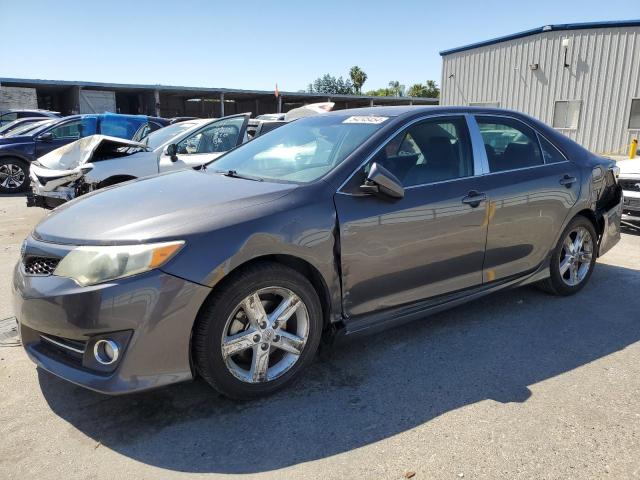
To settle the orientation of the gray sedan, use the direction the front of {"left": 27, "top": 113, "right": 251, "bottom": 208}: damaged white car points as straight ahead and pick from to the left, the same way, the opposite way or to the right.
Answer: the same way

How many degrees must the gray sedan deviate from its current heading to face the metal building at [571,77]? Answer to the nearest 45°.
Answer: approximately 180°

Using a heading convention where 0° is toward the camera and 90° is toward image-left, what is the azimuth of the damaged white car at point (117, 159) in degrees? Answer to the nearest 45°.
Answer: approximately 45°

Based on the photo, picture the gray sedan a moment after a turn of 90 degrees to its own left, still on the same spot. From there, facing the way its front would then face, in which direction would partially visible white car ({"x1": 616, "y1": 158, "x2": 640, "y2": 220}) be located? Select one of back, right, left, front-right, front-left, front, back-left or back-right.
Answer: left

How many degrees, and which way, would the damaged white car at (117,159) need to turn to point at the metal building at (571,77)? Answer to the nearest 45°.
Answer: approximately 180°

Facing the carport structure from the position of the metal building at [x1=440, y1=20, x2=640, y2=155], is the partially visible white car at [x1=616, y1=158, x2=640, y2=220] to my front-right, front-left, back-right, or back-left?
back-left

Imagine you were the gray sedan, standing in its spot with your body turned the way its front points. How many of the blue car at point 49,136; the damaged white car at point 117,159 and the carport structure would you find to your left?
0

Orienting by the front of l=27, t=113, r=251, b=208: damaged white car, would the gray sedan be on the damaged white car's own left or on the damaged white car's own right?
on the damaged white car's own left

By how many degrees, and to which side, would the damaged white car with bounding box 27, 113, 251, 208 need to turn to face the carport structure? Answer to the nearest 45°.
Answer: approximately 135° to its right

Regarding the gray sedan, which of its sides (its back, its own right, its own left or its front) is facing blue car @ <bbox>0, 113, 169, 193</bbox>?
right

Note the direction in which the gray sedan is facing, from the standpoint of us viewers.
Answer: facing the viewer and to the left of the viewer

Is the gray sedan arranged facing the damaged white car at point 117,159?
no

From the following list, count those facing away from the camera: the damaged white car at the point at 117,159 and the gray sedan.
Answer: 0

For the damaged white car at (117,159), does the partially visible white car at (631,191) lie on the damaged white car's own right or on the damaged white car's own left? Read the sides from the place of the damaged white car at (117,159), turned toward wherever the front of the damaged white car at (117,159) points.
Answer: on the damaged white car's own left

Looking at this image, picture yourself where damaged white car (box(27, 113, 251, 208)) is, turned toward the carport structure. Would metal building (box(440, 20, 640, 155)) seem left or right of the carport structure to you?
right
